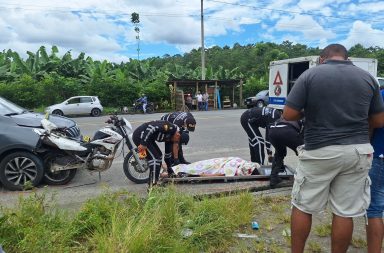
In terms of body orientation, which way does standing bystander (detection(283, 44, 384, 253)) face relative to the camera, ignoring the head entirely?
away from the camera

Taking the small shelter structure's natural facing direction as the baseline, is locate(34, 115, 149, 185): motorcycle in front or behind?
in front

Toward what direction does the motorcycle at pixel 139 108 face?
to the viewer's left

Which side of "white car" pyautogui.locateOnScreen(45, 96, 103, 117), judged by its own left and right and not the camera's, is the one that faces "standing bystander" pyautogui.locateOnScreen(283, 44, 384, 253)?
left

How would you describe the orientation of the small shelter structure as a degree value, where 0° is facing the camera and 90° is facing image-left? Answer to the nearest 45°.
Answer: approximately 0°

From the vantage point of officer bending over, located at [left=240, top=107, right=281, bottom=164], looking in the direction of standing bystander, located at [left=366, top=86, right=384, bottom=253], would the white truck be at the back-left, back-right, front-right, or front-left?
back-left

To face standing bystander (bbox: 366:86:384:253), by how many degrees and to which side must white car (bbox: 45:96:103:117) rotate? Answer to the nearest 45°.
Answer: approximately 90° to its left

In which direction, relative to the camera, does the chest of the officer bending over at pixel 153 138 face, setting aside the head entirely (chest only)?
to the viewer's right

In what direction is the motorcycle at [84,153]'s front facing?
to the viewer's right

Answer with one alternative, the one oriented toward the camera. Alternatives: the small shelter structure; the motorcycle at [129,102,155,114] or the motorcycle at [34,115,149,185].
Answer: the small shelter structure

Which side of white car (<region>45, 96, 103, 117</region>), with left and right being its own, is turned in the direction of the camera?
left

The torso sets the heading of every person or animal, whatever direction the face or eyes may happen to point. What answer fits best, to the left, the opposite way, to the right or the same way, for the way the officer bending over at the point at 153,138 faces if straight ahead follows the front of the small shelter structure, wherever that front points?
to the left

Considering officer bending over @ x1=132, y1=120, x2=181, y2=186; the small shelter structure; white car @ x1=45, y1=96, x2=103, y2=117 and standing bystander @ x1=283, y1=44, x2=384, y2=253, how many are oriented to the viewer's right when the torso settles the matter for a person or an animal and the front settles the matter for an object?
1
